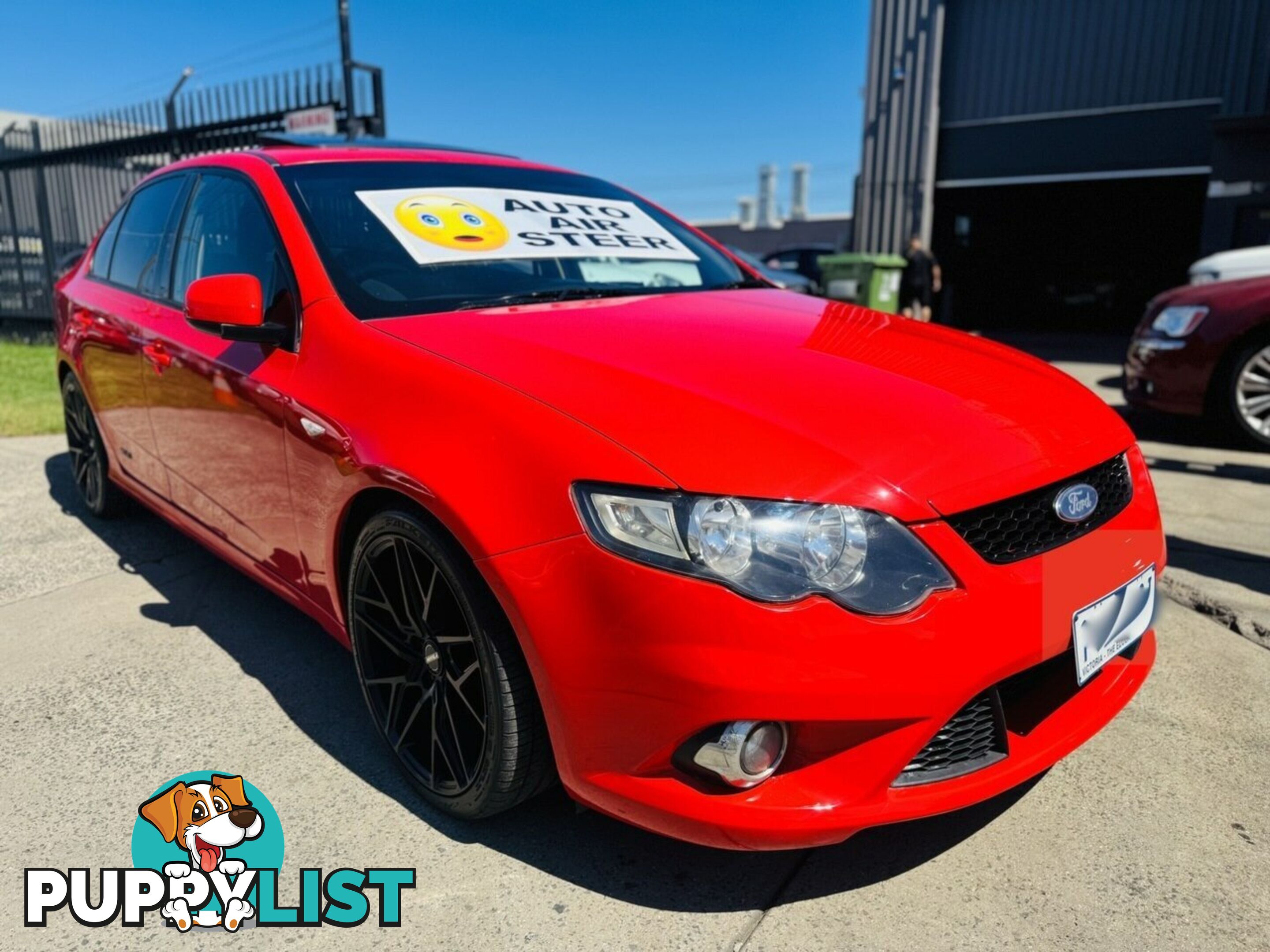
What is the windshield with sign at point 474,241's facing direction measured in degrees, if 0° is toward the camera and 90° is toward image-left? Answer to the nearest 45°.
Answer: approximately 315°

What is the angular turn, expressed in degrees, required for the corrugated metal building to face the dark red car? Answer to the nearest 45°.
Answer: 0° — it already faces it

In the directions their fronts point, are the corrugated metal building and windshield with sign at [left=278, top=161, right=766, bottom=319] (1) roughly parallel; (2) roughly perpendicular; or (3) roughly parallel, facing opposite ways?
roughly perpendicular

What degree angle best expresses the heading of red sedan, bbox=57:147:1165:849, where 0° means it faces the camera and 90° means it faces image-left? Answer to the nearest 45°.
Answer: approximately 315°

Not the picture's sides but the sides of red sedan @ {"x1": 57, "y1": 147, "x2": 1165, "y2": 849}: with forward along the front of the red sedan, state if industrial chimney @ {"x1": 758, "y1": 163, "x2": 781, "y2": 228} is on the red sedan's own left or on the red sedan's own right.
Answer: on the red sedan's own left

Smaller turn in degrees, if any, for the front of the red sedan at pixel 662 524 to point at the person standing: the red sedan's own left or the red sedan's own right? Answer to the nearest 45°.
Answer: approximately 135° to the red sedan's own left

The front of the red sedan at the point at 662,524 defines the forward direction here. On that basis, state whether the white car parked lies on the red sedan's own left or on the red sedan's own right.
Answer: on the red sedan's own left

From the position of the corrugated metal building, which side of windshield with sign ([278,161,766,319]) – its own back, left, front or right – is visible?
left

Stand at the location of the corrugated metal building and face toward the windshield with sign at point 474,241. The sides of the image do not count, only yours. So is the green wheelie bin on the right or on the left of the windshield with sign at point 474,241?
right
